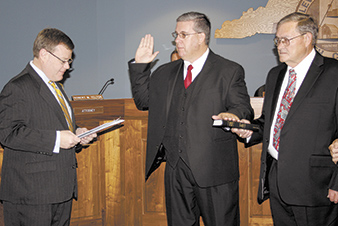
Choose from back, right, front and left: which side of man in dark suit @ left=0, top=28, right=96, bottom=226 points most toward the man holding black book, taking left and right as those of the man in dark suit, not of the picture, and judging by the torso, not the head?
front

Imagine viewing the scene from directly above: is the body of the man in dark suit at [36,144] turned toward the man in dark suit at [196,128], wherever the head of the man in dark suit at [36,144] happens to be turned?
yes

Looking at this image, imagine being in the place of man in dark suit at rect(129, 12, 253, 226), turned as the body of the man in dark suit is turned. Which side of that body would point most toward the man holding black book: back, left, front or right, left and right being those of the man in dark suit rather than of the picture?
left

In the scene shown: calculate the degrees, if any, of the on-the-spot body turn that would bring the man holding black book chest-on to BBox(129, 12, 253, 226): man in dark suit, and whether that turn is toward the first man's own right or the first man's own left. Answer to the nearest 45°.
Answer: approximately 45° to the first man's own right

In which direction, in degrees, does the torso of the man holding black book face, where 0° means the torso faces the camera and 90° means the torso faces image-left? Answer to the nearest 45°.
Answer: approximately 45°

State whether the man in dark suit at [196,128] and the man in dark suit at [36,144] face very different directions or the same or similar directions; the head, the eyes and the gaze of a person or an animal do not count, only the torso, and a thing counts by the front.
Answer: very different directions

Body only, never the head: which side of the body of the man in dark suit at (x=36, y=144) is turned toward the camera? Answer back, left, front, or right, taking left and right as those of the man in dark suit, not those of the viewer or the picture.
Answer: right

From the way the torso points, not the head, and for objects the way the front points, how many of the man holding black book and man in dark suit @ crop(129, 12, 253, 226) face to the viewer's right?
0

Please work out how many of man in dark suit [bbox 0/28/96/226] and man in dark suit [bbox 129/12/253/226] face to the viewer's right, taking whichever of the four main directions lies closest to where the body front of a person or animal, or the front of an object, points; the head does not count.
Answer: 1

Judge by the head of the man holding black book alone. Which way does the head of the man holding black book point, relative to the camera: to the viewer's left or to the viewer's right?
to the viewer's left

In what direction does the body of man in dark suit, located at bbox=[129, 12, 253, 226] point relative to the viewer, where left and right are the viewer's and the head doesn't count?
facing the viewer and to the left of the viewer

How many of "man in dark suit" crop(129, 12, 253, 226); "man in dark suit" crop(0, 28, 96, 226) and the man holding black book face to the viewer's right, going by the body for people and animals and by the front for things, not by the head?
1

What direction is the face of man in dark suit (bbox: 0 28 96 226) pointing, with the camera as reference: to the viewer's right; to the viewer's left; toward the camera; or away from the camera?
to the viewer's right
